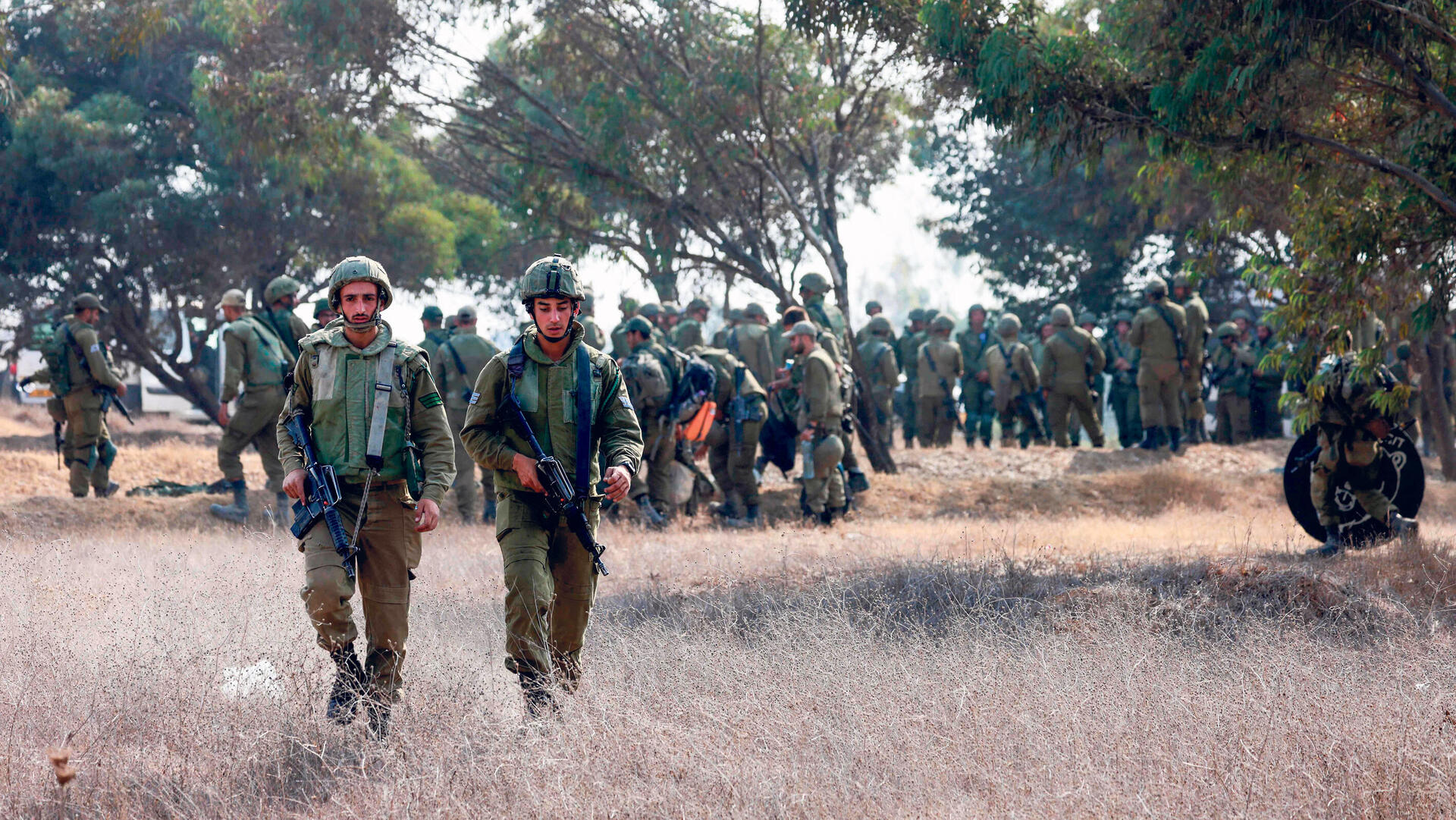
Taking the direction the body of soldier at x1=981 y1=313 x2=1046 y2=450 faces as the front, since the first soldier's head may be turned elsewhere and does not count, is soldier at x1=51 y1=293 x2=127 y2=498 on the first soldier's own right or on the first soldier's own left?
on the first soldier's own left

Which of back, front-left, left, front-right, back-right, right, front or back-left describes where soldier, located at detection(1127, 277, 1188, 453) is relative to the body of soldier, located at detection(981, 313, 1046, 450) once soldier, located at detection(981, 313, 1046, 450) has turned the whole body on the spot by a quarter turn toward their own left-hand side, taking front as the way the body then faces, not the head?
back-left

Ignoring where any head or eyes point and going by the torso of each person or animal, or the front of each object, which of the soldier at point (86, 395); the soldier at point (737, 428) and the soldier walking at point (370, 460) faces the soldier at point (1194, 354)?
the soldier at point (86, 395)

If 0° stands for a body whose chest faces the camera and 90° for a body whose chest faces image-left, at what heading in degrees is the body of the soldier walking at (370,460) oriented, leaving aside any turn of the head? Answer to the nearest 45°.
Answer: approximately 0°

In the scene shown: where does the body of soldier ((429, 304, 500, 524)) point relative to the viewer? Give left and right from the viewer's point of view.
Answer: facing away from the viewer

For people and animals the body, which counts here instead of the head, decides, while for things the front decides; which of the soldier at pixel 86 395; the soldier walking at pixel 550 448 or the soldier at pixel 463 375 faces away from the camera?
the soldier at pixel 463 375

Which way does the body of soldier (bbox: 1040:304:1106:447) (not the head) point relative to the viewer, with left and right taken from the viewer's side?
facing away from the viewer

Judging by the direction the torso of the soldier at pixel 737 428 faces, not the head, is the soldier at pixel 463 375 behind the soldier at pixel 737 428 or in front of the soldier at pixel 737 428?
in front

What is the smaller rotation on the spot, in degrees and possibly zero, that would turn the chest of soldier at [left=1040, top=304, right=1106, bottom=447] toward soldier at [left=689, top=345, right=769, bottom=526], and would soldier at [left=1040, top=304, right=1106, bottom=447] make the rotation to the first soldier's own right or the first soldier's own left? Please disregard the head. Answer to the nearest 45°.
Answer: approximately 135° to the first soldier's own left

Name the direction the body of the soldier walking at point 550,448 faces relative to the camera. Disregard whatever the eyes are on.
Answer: toward the camera
